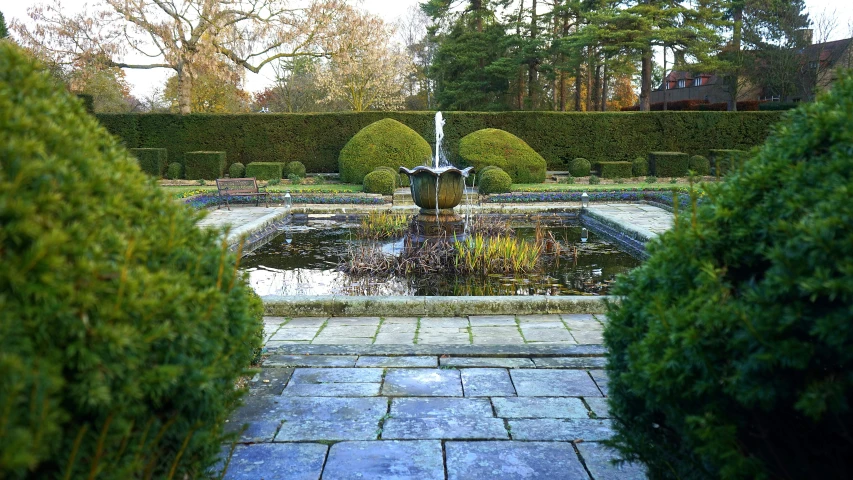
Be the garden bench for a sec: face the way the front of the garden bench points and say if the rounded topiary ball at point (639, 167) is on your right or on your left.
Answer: on your left

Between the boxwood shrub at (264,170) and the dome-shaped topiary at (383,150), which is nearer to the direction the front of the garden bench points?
the dome-shaped topiary

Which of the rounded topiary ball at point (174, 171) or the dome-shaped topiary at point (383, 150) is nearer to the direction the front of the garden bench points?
the dome-shaped topiary

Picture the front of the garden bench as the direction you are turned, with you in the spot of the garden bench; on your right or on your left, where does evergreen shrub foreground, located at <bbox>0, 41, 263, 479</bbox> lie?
on your right

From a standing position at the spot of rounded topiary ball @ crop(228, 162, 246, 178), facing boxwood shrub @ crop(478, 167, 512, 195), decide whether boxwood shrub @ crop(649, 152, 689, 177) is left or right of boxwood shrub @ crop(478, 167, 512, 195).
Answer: left

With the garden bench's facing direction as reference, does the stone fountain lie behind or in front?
in front

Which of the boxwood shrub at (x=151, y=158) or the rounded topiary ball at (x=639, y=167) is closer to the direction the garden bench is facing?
the rounded topiary ball

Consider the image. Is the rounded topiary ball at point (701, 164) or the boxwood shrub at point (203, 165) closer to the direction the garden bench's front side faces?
the rounded topiary ball

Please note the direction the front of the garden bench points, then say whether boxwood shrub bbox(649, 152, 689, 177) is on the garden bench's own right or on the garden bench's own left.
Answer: on the garden bench's own left

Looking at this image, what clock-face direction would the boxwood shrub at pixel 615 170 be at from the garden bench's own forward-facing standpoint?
The boxwood shrub is roughly at 10 o'clock from the garden bench.

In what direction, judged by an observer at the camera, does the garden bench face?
facing the viewer and to the right of the viewer

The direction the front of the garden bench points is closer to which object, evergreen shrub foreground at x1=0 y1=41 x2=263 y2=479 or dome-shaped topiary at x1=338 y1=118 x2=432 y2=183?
the evergreen shrub foreground

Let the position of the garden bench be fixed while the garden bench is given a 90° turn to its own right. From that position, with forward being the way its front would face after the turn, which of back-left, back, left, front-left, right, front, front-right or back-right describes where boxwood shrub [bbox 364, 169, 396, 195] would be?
back-left

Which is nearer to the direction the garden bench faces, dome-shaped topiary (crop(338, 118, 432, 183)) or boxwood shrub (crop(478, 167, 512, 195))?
the boxwood shrub

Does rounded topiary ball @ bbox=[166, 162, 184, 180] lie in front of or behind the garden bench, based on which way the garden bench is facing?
behind
